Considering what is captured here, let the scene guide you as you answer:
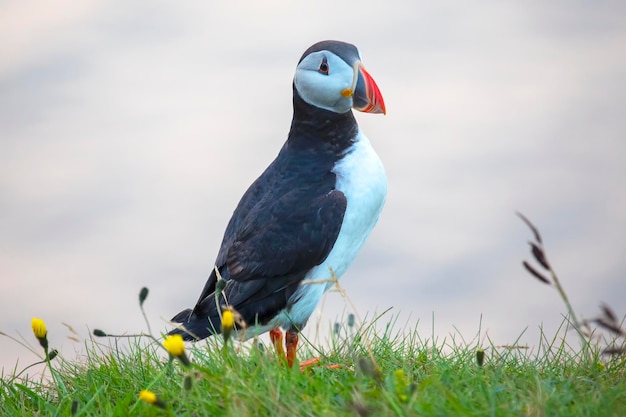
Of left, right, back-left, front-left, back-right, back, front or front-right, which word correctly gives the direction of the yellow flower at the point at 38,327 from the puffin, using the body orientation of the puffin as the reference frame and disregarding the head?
back-right

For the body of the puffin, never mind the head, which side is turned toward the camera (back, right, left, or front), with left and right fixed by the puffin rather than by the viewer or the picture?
right
